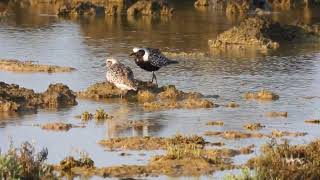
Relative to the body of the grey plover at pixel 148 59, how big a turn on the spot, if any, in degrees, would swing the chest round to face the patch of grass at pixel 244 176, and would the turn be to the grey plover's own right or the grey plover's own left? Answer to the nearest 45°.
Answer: approximately 90° to the grey plover's own left

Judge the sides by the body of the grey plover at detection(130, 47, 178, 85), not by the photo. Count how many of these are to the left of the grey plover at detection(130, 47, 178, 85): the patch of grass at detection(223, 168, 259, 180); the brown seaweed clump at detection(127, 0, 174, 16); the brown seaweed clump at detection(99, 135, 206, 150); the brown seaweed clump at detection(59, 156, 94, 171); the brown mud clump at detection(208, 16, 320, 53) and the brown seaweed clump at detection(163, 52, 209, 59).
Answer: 3

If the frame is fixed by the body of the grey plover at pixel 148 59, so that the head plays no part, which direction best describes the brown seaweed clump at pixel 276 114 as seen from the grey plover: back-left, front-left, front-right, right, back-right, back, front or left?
back-left

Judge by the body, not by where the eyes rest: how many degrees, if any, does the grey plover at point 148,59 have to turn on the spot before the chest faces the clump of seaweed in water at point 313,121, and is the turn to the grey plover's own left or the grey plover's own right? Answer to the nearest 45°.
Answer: approximately 135° to the grey plover's own left

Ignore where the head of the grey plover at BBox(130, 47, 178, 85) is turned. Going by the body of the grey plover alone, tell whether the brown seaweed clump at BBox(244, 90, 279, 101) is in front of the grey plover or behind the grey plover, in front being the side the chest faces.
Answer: behind

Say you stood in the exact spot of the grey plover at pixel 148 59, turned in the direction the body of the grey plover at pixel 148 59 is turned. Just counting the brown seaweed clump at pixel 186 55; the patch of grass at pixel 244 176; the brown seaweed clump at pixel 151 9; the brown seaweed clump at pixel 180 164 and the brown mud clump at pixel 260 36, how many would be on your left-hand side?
2

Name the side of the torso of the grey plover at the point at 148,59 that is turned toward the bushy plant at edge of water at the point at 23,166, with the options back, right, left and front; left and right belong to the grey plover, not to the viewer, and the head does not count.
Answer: left

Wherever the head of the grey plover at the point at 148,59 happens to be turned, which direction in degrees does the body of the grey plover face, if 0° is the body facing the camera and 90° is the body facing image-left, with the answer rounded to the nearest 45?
approximately 90°

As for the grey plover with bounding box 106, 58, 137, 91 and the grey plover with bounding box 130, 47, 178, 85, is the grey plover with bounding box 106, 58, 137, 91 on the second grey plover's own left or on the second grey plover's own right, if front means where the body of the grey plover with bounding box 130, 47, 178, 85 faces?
on the second grey plover's own left

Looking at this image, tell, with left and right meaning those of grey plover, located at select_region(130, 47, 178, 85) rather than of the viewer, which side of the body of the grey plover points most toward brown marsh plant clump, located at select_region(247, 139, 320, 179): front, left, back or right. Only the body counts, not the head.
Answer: left

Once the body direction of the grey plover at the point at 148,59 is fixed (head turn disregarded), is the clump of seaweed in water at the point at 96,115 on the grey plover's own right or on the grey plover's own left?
on the grey plover's own left
